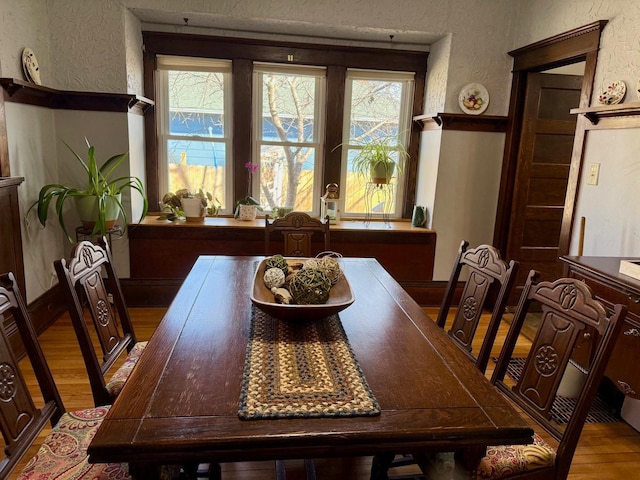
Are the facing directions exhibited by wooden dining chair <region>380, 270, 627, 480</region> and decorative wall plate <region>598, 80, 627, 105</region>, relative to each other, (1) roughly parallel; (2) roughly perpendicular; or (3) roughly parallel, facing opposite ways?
roughly parallel

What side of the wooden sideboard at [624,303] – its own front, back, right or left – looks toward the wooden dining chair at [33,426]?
front

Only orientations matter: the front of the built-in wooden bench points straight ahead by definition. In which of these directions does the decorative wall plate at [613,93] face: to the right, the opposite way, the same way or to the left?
to the right

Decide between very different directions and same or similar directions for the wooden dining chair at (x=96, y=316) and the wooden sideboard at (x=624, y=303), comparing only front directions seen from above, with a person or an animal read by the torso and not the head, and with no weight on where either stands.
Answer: very different directions

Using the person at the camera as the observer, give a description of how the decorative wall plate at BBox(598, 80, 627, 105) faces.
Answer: facing the viewer and to the left of the viewer

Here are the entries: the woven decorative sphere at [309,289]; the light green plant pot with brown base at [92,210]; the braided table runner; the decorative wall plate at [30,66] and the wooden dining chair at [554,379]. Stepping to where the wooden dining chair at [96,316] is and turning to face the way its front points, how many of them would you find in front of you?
3

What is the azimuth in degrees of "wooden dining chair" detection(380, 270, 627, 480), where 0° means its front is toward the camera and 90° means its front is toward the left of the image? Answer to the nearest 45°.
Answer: approximately 45°

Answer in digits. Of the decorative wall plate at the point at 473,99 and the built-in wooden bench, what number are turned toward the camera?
2

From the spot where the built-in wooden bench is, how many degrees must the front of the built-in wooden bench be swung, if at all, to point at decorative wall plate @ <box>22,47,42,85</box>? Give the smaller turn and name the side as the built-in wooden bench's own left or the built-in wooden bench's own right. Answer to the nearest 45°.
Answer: approximately 90° to the built-in wooden bench's own right

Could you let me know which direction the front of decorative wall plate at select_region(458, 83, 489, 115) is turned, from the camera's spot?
facing the viewer

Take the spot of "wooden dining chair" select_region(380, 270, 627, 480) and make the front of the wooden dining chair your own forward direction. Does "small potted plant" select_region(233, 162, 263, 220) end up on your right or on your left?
on your right

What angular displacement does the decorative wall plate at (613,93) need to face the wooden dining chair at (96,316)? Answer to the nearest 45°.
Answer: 0° — it already faces it

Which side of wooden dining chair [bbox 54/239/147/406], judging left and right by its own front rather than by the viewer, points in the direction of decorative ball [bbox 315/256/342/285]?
front

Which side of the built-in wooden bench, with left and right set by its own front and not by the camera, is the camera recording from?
front

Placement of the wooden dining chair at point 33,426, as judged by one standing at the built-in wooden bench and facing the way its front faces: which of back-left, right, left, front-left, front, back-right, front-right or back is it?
front

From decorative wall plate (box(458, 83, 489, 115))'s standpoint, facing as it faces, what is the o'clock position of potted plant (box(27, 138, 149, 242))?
The potted plant is roughly at 2 o'clock from the decorative wall plate.

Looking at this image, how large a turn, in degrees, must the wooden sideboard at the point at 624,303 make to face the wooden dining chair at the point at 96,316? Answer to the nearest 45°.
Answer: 0° — it already faces it

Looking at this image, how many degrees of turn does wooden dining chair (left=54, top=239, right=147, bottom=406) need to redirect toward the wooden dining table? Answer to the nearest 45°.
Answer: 0° — it already faces it
